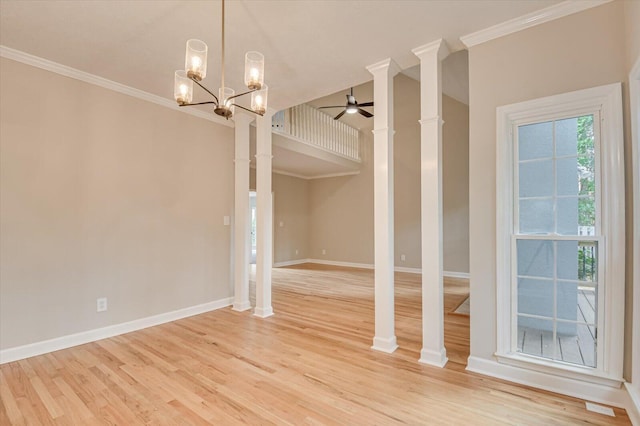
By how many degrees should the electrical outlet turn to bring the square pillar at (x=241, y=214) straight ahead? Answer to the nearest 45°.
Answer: approximately 90° to its left

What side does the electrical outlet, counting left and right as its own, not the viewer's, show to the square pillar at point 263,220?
left

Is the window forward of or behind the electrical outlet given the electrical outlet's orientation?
forward

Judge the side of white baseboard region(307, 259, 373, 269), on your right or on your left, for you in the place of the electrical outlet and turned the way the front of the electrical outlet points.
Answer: on your left

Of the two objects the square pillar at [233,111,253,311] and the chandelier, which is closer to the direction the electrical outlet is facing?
the chandelier

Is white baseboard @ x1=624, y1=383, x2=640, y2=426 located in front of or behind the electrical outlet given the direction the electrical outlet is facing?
in front

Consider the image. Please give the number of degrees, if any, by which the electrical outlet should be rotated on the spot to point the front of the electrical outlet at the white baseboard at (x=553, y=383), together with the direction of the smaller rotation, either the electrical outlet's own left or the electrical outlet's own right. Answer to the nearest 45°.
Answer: approximately 45° to the electrical outlet's own left

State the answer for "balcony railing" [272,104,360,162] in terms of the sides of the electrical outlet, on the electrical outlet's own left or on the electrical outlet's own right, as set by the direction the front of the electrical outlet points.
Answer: on the electrical outlet's own left
